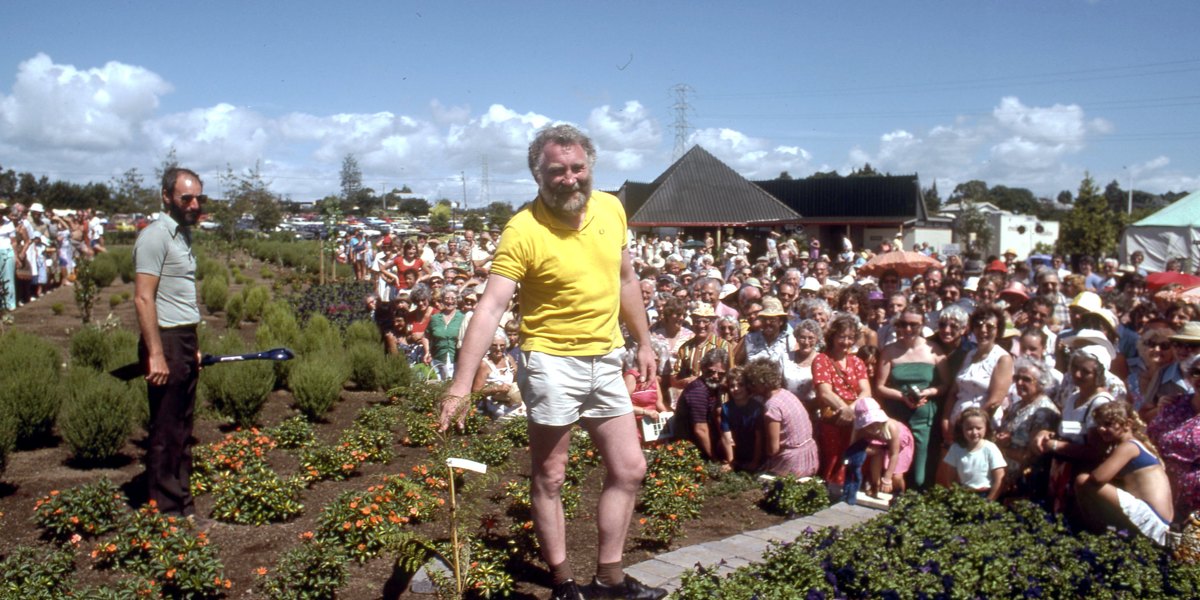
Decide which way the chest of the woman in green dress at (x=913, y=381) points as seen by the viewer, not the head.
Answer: toward the camera

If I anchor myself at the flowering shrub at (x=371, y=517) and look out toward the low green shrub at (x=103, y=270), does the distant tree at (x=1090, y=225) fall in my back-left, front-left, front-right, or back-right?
front-right

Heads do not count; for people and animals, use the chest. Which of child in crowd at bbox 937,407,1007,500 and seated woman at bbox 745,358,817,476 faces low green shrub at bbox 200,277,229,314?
the seated woman

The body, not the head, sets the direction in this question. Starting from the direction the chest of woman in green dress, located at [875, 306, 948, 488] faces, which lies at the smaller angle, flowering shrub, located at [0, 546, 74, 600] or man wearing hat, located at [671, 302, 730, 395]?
the flowering shrub

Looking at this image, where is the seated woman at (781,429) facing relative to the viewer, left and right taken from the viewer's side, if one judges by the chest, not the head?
facing away from the viewer and to the left of the viewer

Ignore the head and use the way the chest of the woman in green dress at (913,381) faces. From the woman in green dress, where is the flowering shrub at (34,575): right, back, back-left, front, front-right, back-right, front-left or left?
front-right

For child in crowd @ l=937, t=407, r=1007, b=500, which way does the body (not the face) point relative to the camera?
toward the camera

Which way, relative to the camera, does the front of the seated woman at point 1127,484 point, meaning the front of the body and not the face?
to the viewer's left

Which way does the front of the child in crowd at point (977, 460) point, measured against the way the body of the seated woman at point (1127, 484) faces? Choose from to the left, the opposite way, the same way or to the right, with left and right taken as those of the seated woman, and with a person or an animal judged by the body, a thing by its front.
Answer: to the left
